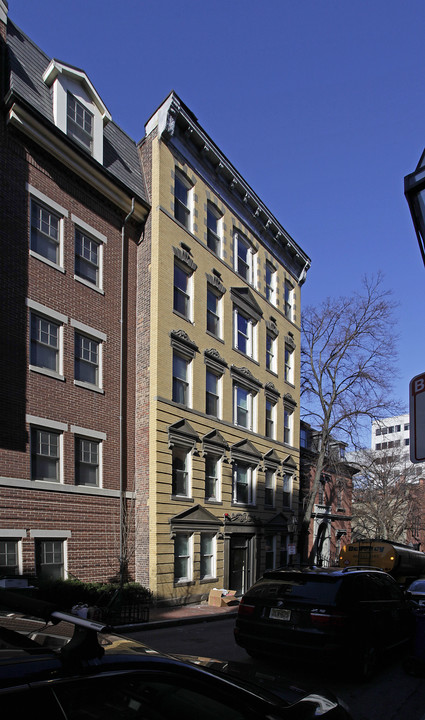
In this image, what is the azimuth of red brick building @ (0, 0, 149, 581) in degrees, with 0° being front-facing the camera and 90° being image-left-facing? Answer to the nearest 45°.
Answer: approximately 315°

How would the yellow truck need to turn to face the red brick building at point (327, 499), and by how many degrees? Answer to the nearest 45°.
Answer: approximately 45° to its left

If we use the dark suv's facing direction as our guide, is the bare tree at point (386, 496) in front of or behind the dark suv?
in front

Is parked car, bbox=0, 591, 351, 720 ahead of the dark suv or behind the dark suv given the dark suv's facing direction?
behind

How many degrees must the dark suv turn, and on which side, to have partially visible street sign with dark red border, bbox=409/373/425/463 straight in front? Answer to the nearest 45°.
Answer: approximately 135° to its right

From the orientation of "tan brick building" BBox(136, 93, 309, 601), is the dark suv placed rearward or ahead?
ahead

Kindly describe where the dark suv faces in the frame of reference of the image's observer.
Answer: facing away from the viewer and to the right of the viewer

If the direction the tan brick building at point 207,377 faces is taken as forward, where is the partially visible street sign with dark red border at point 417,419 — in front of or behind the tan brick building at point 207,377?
in front
